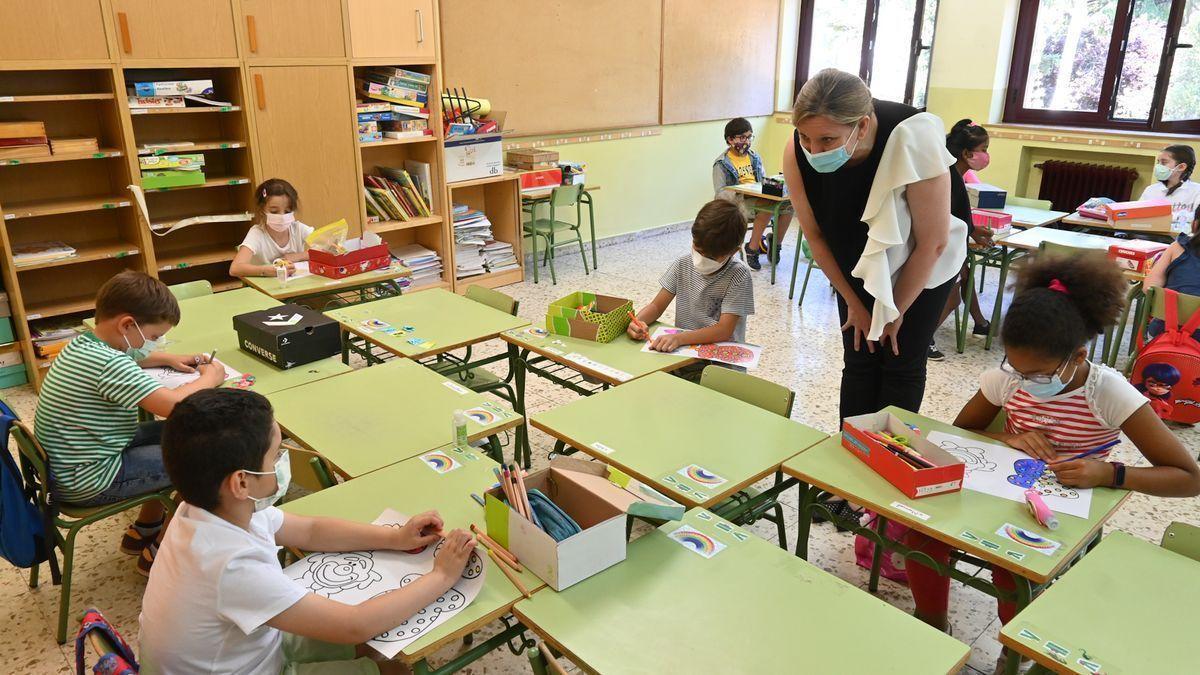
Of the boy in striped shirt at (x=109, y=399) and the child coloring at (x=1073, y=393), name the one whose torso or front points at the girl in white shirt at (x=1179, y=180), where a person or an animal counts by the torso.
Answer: the boy in striped shirt

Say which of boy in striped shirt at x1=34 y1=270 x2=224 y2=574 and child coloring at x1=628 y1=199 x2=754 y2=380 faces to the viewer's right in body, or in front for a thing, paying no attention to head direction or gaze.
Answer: the boy in striped shirt

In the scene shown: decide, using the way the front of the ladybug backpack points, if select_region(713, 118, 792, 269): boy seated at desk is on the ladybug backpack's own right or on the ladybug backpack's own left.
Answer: on the ladybug backpack's own right

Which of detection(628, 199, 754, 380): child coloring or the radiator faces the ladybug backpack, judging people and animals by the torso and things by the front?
the radiator

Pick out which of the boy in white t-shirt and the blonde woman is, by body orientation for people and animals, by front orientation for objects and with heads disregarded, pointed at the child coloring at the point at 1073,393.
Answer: the boy in white t-shirt

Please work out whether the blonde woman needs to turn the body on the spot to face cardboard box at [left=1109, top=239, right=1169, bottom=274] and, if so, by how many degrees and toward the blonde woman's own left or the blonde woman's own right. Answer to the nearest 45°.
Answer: approximately 180°

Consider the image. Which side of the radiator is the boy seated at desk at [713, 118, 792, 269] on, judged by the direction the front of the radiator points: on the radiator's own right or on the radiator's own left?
on the radiator's own right

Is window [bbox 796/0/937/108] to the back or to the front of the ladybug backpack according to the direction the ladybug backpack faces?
to the back

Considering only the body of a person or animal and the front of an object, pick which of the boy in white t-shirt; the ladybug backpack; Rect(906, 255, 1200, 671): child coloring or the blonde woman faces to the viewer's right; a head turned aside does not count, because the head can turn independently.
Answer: the boy in white t-shirt
